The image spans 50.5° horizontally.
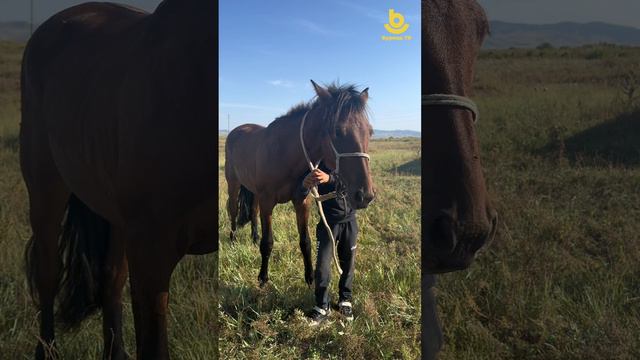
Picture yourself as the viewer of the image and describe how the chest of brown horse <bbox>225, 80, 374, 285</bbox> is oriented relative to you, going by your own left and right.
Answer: facing the viewer and to the right of the viewer

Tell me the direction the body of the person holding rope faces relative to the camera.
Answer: toward the camera
